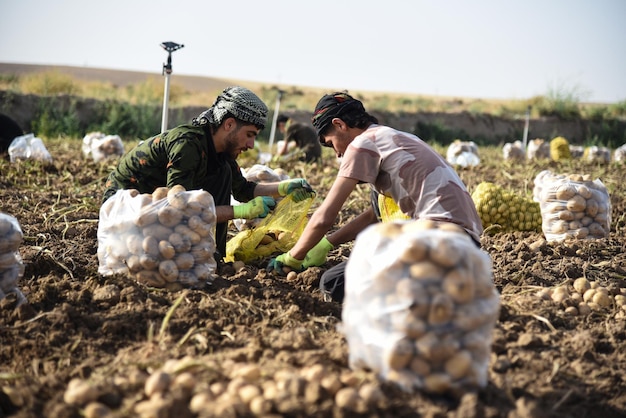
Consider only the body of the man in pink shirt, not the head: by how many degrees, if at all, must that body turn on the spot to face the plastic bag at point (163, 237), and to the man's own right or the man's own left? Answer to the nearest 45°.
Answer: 0° — they already face it

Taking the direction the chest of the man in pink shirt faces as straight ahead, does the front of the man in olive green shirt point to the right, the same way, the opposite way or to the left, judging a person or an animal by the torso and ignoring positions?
the opposite way

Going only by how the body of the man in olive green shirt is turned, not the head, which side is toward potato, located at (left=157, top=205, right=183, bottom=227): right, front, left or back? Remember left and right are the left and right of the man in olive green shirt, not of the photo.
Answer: right

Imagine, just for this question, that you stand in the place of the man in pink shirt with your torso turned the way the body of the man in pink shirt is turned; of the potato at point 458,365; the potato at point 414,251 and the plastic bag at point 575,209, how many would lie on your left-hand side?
2

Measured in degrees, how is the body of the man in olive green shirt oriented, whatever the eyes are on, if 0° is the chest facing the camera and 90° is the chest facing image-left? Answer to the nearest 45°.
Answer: approximately 270°

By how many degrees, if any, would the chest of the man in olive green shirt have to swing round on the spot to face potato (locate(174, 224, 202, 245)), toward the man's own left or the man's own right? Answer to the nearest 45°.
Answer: approximately 90° to the man's own right

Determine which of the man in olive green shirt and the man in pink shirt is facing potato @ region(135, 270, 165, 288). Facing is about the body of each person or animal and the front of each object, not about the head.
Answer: the man in pink shirt

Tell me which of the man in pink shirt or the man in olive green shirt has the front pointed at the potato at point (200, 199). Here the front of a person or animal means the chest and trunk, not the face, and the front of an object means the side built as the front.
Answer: the man in pink shirt

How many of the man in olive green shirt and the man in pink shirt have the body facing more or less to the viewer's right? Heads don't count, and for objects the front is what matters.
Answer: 1

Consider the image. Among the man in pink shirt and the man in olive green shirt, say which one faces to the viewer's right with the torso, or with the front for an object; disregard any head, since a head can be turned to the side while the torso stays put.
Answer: the man in olive green shirt

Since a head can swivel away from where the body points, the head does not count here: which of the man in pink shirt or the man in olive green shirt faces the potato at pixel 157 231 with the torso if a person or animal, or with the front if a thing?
the man in pink shirt

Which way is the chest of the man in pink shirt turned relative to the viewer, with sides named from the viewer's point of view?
facing to the left of the viewer

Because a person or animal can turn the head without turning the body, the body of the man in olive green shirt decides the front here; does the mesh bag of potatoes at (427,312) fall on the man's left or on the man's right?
on the man's right

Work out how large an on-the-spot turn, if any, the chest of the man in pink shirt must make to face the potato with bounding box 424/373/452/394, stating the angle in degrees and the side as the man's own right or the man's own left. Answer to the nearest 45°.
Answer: approximately 90° to the man's own left
